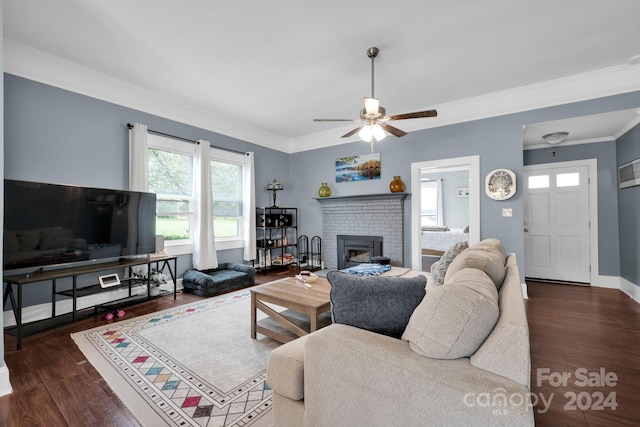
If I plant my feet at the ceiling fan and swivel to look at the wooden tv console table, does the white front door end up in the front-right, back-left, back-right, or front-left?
back-right

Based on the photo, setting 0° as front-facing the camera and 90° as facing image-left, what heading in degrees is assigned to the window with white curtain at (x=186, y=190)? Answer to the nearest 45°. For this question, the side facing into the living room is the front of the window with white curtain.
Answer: approximately 315°

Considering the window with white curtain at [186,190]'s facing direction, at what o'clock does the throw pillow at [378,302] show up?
The throw pillow is roughly at 1 o'clock from the window with white curtain.

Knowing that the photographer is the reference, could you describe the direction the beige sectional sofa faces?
facing to the left of the viewer

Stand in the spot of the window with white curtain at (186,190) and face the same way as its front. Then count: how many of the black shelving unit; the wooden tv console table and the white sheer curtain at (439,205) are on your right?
1

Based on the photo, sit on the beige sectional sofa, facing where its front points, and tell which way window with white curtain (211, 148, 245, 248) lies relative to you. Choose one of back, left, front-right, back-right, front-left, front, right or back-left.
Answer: front-right

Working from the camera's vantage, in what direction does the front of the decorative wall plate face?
facing the viewer

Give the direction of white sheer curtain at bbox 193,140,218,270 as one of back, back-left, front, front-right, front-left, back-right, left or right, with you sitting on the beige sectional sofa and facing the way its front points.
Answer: front-right

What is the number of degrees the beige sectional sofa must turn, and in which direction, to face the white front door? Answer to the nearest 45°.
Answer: approximately 135° to its right

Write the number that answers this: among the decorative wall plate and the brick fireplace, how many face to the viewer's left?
0

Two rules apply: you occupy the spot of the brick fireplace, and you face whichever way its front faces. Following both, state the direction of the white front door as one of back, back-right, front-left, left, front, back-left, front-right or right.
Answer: left

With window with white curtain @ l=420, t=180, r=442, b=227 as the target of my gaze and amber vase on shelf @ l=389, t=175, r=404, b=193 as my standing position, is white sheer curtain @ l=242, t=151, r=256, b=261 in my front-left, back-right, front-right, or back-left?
back-left

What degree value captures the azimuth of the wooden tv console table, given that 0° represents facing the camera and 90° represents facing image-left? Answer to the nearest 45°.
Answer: approximately 315°

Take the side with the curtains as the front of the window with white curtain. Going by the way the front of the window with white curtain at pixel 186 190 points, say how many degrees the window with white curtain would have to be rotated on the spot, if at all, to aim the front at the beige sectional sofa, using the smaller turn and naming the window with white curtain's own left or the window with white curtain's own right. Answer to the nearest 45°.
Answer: approximately 45° to the window with white curtain's own right
